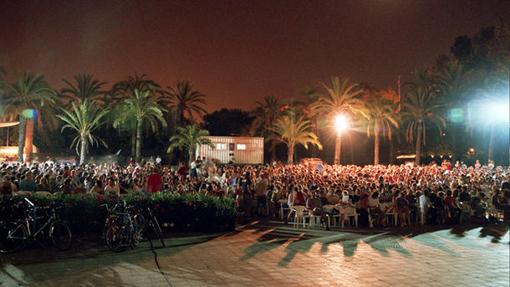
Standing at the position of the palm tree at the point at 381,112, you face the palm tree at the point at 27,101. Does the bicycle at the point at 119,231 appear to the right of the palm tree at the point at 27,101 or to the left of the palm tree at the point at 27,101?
left

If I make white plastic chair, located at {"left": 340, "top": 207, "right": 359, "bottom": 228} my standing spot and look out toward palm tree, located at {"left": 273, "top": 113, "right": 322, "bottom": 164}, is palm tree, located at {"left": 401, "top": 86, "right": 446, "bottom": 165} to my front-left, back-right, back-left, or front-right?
front-right

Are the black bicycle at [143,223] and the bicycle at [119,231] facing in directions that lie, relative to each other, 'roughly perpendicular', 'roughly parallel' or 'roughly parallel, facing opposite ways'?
roughly parallel
